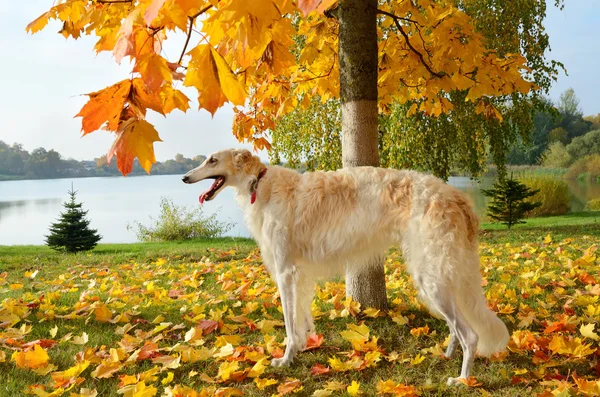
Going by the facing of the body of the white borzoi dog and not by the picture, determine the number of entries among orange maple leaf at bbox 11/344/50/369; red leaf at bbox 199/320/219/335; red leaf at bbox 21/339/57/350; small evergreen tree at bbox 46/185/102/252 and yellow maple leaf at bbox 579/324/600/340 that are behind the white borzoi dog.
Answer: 1

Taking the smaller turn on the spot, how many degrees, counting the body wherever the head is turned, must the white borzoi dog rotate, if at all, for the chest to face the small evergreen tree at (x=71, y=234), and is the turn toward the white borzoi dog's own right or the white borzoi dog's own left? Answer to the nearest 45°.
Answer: approximately 45° to the white borzoi dog's own right

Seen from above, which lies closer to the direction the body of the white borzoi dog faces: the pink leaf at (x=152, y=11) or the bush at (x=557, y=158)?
the pink leaf

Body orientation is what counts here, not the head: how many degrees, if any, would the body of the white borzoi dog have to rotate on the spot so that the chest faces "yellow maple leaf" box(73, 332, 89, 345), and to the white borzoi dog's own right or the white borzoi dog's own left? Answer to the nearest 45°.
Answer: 0° — it already faces it

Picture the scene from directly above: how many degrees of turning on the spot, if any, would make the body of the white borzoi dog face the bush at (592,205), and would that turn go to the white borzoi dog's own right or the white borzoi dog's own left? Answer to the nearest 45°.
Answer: approximately 135° to the white borzoi dog's own right

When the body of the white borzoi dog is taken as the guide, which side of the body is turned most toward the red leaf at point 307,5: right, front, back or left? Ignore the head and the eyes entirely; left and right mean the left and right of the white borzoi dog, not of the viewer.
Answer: left

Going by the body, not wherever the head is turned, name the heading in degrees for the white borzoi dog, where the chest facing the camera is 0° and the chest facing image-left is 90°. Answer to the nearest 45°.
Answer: approximately 90°

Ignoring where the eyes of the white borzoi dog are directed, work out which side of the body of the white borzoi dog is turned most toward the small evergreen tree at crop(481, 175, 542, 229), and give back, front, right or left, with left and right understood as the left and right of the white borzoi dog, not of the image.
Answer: right
